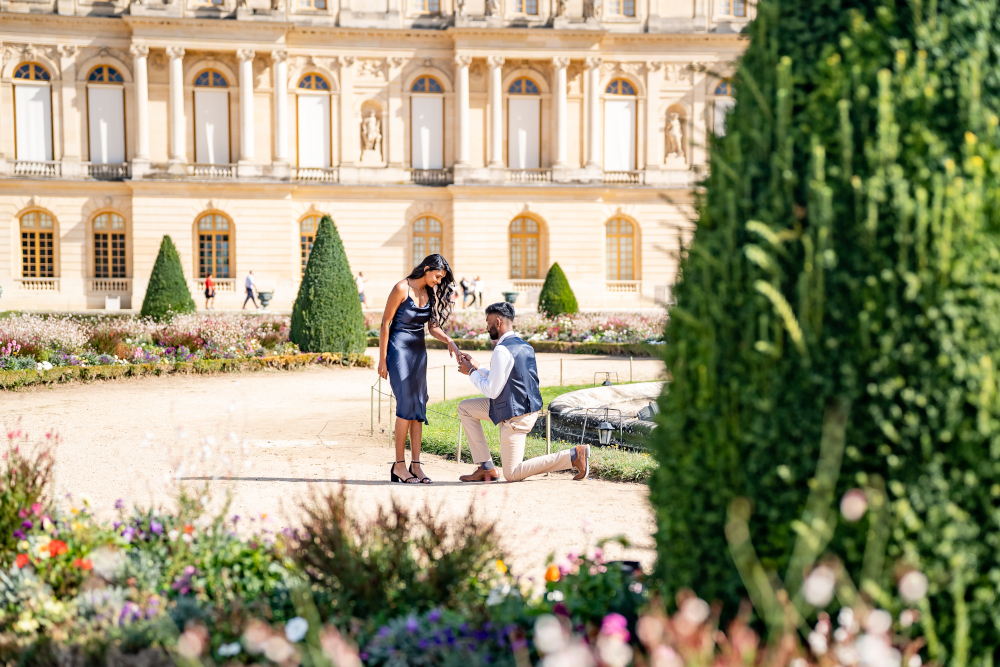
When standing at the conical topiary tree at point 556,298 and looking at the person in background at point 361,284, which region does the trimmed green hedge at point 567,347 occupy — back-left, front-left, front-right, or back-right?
back-left

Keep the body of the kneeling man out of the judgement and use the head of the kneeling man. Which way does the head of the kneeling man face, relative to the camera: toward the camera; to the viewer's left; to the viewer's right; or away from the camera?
to the viewer's left

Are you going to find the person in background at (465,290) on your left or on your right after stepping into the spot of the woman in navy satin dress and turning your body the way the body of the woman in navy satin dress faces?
on your left

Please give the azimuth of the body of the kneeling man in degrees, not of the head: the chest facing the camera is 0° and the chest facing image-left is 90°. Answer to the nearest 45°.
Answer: approximately 90°

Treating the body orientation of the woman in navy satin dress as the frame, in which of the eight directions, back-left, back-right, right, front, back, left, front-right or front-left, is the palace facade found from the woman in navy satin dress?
back-left

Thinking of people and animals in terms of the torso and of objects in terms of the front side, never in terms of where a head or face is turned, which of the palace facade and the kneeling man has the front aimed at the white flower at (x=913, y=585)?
the palace facade

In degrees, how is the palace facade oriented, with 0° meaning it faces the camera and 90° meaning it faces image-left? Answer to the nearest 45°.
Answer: approximately 0°
